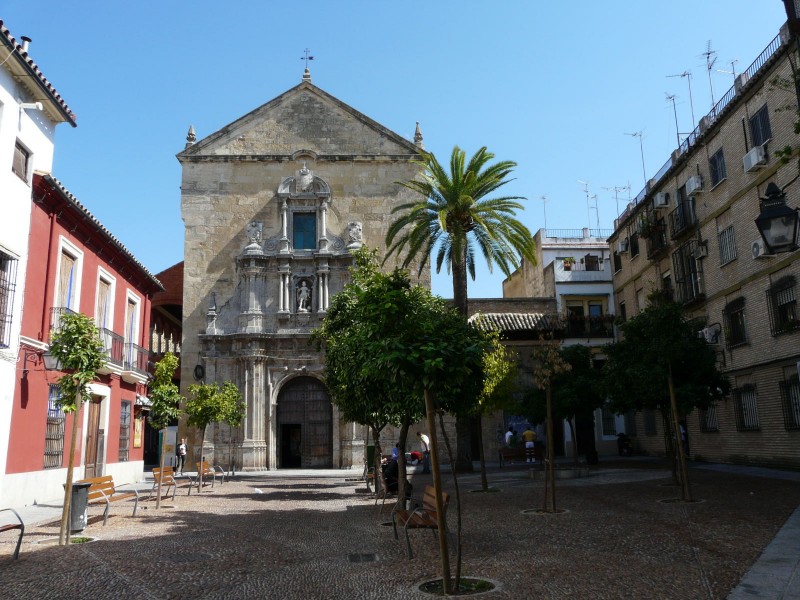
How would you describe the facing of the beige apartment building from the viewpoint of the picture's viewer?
facing the viewer and to the left of the viewer

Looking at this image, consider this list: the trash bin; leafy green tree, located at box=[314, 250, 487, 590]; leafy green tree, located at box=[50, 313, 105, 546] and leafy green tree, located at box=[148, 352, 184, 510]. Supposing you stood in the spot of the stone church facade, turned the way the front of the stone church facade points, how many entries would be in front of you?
4

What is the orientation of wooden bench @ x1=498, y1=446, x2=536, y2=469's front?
toward the camera

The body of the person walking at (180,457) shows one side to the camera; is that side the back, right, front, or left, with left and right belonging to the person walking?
front

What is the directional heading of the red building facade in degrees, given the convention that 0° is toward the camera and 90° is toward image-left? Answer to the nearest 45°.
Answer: approximately 315°

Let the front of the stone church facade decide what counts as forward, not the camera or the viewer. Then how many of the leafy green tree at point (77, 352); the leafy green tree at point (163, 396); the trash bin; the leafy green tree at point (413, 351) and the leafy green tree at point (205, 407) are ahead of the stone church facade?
5

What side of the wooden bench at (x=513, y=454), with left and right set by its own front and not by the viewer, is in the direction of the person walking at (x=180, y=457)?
right

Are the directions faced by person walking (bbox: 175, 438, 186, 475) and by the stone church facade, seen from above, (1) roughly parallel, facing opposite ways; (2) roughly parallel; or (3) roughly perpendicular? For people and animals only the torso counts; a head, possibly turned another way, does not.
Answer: roughly parallel

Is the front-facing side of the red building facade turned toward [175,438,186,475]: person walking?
no

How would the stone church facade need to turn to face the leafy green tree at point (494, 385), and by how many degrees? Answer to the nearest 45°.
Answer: approximately 45° to its left

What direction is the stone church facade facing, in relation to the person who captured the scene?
facing the viewer

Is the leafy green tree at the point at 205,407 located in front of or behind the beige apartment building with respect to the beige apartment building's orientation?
in front

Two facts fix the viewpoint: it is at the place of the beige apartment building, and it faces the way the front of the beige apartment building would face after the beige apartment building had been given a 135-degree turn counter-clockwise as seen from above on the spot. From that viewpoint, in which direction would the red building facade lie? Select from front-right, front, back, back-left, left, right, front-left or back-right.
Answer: back-right

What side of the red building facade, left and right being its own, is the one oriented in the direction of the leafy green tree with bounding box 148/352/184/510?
front

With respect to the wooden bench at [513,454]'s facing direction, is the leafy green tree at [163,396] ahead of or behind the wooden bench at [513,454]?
ahead

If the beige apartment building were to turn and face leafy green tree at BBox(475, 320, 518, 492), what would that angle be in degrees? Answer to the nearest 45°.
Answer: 0° — it already faces it
